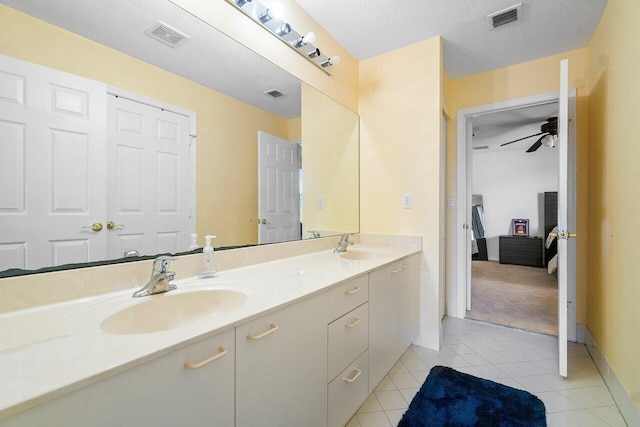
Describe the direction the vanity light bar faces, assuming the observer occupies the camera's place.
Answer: facing the viewer and to the right of the viewer

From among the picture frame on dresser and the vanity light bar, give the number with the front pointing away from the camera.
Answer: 0

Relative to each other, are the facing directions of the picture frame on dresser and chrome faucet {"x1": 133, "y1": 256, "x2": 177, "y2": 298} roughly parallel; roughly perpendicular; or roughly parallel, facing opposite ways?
roughly perpendicular

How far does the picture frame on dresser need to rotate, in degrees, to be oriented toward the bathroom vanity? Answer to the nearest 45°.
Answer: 0° — it already faces it

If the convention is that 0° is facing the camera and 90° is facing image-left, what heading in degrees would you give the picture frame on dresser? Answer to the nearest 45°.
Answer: approximately 0°

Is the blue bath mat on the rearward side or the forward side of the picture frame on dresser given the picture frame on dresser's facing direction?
on the forward side

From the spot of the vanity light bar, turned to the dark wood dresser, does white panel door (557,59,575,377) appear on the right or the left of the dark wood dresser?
right

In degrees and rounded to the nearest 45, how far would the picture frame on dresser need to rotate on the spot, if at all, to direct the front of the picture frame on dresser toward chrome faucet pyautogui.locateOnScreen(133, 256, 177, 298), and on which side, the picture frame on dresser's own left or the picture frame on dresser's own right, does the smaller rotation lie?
0° — it already faces it

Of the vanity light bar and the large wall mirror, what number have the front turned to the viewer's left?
0
